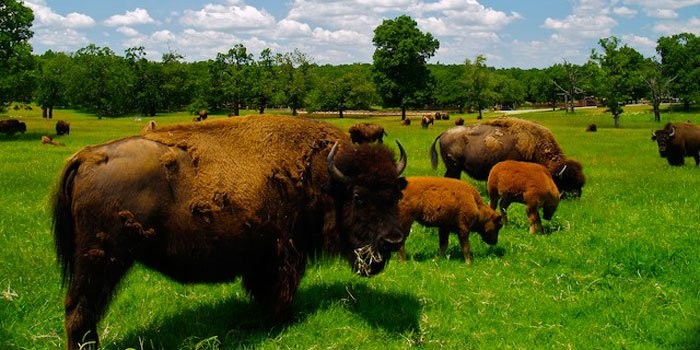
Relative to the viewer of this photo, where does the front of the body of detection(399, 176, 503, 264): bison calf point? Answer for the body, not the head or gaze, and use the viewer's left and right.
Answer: facing to the right of the viewer

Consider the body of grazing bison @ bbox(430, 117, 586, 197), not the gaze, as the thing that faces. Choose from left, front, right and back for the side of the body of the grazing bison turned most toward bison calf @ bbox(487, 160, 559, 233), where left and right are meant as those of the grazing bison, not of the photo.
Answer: right

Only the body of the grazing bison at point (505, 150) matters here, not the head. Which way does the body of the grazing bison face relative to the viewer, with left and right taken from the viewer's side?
facing to the right of the viewer

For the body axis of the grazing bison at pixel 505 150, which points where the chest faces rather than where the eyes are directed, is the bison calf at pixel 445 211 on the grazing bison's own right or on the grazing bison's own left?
on the grazing bison's own right

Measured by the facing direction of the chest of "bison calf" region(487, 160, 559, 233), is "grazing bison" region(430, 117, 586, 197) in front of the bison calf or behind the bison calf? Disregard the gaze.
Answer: behind

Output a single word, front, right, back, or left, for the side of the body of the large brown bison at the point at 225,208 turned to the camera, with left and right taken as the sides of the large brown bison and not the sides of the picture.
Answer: right
